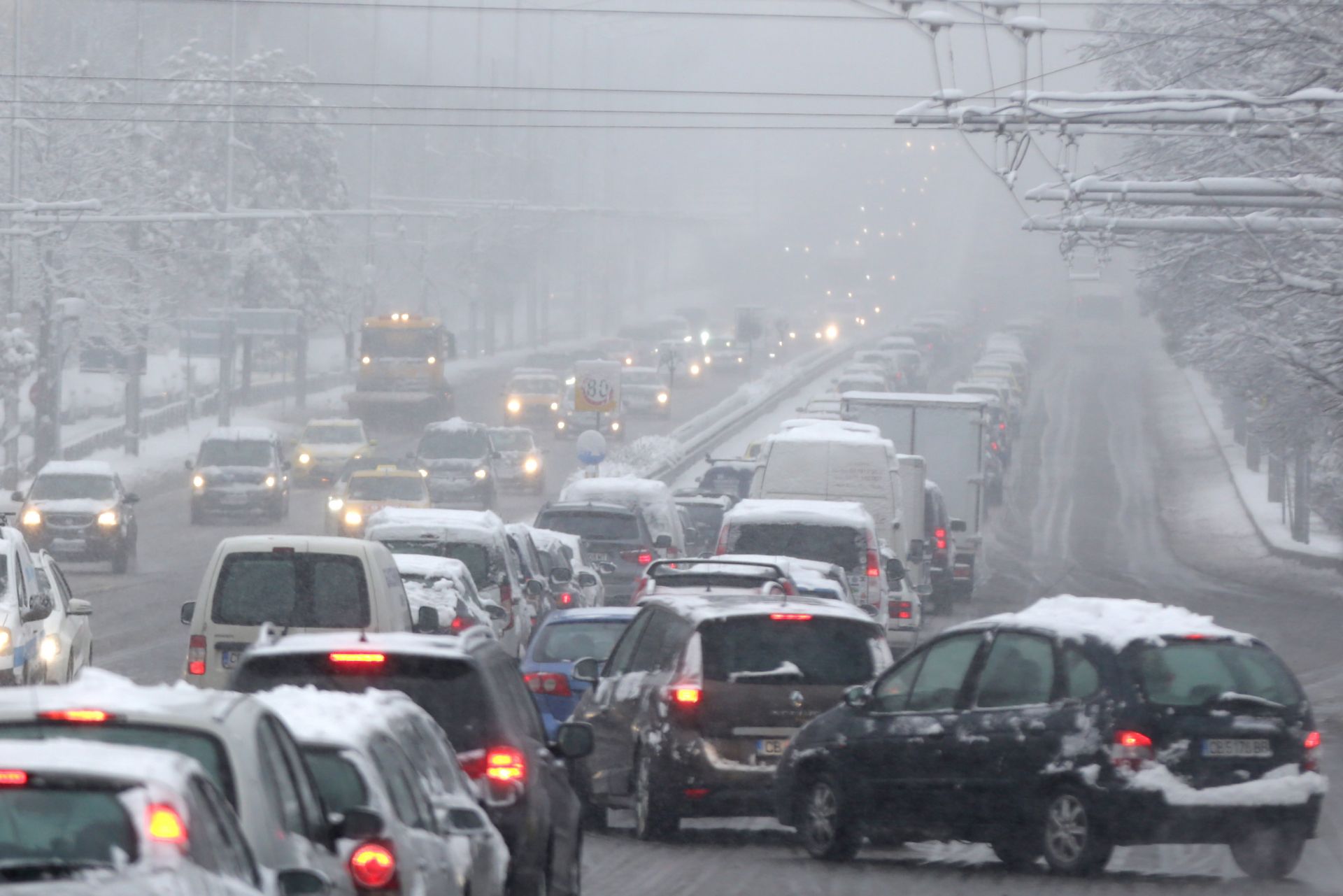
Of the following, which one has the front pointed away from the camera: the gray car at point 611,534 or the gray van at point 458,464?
the gray car at point 611,534

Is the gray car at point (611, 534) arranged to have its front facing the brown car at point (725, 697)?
no

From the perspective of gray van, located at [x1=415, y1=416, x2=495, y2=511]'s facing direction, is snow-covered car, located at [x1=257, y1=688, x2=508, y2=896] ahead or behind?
ahead

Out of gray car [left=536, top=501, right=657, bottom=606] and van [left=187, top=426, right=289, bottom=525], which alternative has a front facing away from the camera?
the gray car

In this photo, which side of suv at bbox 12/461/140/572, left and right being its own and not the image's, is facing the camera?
front

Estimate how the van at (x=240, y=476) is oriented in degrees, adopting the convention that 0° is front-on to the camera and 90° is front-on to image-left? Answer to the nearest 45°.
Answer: approximately 0°

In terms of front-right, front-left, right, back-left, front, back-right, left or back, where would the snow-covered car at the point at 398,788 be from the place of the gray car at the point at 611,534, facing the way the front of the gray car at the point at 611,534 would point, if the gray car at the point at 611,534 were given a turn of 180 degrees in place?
front

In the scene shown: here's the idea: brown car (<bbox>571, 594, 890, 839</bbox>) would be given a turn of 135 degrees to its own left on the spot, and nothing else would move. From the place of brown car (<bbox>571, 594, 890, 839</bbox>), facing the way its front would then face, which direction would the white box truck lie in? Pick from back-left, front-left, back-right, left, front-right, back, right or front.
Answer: back

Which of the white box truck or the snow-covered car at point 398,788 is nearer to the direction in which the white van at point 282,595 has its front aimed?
the white box truck

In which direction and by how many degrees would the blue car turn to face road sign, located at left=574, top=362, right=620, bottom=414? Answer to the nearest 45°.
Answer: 0° — it already faces it

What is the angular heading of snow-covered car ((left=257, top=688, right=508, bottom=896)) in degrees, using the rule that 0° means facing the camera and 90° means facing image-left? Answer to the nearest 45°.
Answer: approximately 225°

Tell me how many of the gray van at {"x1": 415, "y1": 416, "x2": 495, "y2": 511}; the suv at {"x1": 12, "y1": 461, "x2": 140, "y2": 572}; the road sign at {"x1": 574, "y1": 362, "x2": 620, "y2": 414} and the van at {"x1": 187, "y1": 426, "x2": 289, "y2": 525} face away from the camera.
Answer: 0

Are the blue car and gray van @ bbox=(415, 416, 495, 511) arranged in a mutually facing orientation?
yes

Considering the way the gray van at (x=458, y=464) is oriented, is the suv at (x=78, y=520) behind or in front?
in front

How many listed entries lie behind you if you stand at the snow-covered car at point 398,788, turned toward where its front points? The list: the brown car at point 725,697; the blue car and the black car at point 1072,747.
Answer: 0

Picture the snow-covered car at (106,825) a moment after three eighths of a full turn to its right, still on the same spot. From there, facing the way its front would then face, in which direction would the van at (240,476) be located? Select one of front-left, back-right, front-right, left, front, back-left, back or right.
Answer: back

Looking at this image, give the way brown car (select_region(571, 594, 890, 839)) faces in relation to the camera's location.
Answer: facing away from the viewer and to the left of the viewer

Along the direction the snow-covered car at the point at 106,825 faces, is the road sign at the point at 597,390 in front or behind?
in front

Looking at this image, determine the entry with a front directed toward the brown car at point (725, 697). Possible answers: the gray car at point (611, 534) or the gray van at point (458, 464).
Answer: the gray van at point (458, 464)

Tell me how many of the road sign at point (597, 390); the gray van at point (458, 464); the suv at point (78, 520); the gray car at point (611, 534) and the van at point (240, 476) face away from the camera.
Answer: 1

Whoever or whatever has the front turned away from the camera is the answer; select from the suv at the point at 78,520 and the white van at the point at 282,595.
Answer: the white van

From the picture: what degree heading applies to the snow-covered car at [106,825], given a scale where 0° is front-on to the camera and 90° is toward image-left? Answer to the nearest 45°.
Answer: approximately 225°

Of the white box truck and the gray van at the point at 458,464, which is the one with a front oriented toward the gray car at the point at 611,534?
the gray van at the point at 458,464
